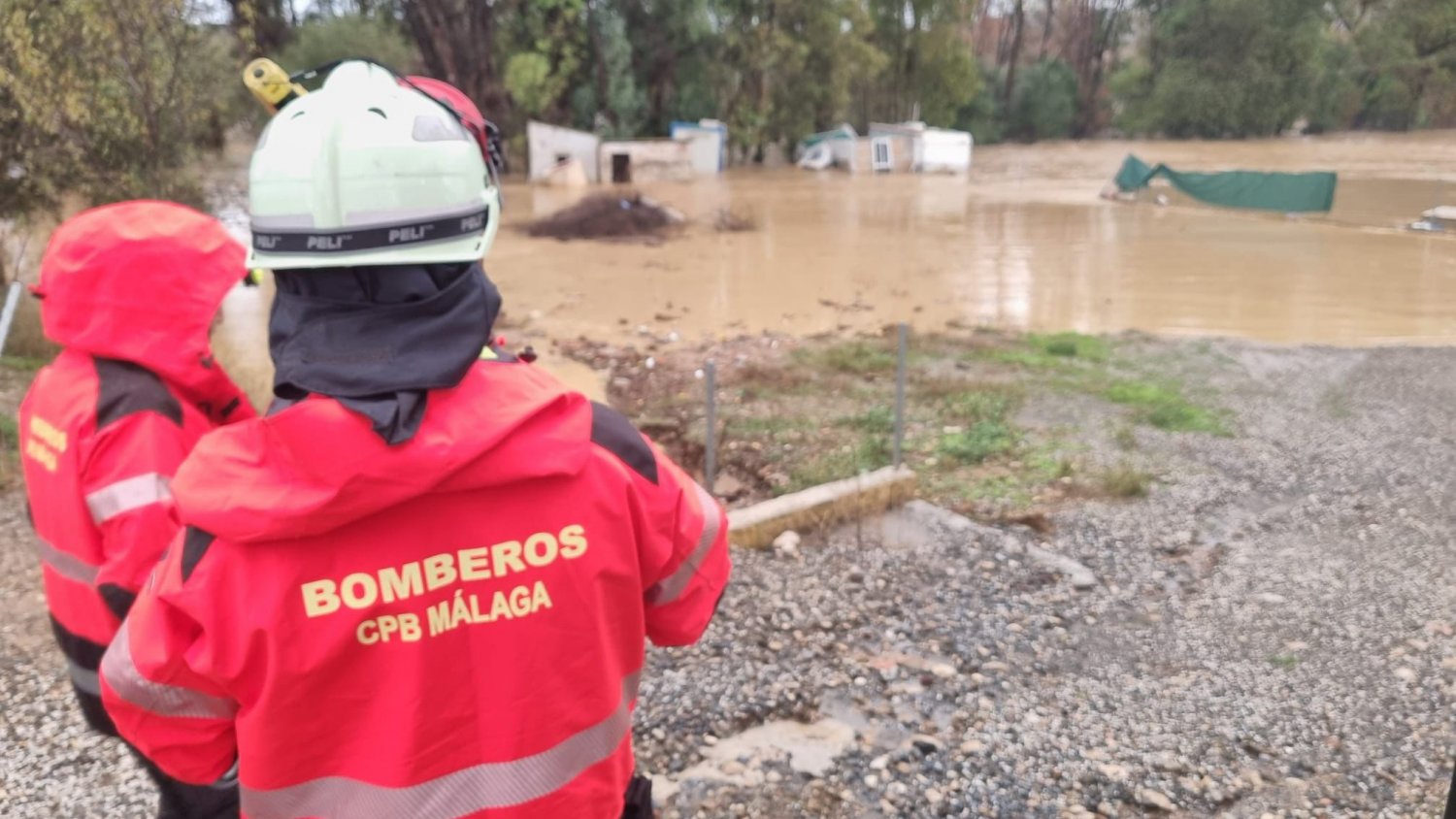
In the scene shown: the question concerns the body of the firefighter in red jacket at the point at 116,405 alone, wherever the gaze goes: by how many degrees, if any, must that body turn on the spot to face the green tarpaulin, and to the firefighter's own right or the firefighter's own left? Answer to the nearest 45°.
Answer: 0° — they already face it

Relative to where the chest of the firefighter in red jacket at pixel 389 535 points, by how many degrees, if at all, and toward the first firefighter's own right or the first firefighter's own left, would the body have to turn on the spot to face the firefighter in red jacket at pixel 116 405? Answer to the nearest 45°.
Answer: approximately 45° to the first firefighter's own left

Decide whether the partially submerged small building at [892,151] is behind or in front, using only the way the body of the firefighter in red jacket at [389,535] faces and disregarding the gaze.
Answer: in front

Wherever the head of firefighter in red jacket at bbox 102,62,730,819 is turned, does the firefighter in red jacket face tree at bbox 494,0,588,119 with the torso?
yes

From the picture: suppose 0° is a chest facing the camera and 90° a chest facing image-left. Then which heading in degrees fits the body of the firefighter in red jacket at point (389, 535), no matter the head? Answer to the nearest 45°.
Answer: approximately 180°

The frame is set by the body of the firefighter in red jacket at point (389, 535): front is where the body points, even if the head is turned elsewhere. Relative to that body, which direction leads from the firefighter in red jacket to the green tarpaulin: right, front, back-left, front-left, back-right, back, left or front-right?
front-right

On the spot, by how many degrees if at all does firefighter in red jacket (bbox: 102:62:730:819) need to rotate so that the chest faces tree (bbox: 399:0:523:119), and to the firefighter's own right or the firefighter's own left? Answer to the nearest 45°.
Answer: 0° — they already face it

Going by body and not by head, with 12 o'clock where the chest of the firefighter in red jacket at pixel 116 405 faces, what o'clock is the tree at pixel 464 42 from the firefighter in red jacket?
The tree is roughly at 11 o'clock from the firefighter in red jacket.

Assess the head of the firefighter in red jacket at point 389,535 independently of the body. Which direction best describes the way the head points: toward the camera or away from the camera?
away from the camera

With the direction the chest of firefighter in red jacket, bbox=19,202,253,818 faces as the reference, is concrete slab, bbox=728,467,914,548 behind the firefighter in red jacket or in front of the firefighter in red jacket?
in front

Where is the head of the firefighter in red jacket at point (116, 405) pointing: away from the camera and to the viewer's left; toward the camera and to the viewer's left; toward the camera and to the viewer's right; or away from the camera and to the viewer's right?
away from the camera and to the viewer's right

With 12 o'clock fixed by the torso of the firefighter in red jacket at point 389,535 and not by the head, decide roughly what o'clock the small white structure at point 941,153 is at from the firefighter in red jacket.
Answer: The small white structure is roughly at 1 o'clock from the firefighter in red jacket.

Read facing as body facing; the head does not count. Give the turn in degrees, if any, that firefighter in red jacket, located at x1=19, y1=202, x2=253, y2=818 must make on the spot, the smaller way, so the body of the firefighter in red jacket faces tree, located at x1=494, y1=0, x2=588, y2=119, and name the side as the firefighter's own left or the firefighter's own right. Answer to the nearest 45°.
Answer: approximately 45° to the firefighter's own left

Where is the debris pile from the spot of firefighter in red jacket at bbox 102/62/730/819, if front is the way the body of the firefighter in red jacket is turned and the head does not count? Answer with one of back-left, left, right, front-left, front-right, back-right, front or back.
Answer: front

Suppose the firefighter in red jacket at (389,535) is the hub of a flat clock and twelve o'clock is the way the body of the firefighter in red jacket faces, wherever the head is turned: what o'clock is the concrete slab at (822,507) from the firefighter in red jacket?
The concrete slab is roughly at 1 o'clock from the firefighter in red jacket.

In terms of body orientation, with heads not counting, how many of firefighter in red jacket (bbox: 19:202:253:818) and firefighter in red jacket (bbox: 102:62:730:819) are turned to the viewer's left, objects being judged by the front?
0

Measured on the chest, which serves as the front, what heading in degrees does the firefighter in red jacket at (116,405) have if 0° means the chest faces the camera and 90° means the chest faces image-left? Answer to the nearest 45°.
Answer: approximately 225°
